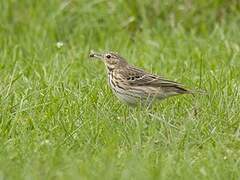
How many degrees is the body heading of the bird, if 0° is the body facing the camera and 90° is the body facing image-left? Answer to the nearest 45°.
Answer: approximately 90°
